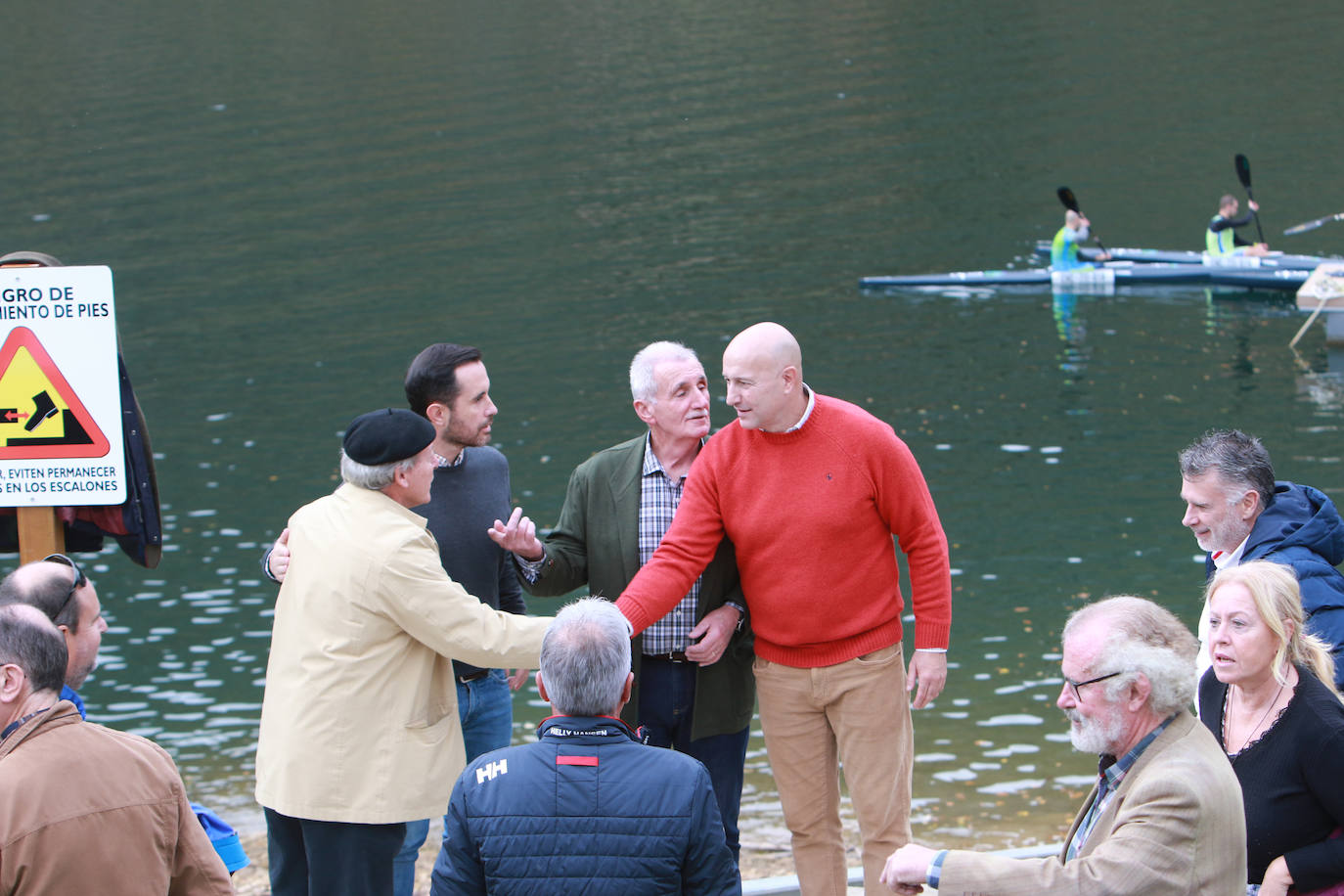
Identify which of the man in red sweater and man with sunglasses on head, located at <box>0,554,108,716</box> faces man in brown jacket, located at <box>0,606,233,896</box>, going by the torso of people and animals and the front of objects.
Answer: the man in red sweater

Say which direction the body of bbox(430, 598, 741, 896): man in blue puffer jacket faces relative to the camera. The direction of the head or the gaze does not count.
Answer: away from the camera

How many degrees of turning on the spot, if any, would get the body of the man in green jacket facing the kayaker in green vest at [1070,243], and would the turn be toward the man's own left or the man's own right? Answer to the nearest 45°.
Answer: approximately 135° to the man's own left

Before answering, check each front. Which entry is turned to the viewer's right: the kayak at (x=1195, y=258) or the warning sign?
the kayak

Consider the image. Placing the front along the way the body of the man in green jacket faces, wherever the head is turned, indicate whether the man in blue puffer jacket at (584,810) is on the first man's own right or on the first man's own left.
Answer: on the first man's own right

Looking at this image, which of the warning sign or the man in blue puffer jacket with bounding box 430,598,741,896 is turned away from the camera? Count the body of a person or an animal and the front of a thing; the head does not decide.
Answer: the man in blue puffer jacket

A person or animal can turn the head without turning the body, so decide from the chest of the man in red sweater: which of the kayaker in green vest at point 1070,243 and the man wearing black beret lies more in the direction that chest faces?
the man wearing black beret

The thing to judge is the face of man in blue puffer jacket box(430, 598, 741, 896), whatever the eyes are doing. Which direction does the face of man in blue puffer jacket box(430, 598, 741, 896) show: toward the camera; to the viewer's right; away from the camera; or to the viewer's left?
away from the camera

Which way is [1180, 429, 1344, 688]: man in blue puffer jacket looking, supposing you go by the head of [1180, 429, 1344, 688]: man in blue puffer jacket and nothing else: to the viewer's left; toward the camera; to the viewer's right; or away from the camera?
to the viewer's left

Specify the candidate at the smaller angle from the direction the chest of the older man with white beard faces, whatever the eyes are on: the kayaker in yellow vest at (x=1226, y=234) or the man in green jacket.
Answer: the man in green jacket

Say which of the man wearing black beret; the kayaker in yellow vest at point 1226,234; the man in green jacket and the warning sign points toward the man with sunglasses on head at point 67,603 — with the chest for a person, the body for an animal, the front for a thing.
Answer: the warning sign
